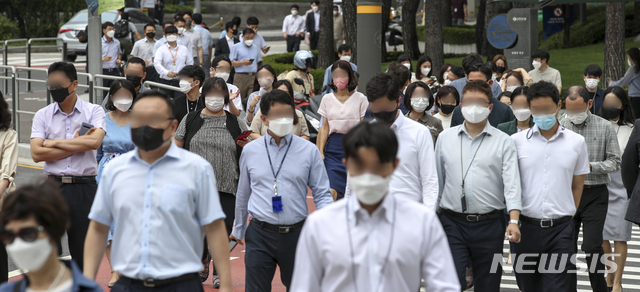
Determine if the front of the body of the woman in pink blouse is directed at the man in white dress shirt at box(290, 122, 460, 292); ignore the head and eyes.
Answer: yes

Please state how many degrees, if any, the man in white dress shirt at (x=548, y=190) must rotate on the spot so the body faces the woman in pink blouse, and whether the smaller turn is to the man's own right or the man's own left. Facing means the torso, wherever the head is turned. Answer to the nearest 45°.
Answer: approximately 135° to the man's own right

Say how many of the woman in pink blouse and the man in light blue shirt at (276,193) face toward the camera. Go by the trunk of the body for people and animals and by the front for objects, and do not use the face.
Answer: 2

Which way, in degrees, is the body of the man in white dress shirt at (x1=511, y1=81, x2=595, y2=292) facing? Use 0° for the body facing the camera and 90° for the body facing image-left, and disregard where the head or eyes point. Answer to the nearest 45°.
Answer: approximately 0°

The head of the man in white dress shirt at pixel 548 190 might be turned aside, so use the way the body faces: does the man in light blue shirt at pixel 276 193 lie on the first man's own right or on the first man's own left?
on the first man's own right

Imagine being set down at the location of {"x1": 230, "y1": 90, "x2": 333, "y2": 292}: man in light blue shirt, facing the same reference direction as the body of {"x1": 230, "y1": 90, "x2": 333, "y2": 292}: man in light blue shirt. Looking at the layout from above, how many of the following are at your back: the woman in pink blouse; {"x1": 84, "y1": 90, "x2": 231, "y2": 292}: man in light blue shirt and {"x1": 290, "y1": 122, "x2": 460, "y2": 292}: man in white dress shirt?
1

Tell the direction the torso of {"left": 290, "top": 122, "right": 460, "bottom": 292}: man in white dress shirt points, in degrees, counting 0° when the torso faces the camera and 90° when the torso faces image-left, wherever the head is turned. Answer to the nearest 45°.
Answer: approximately 0°
